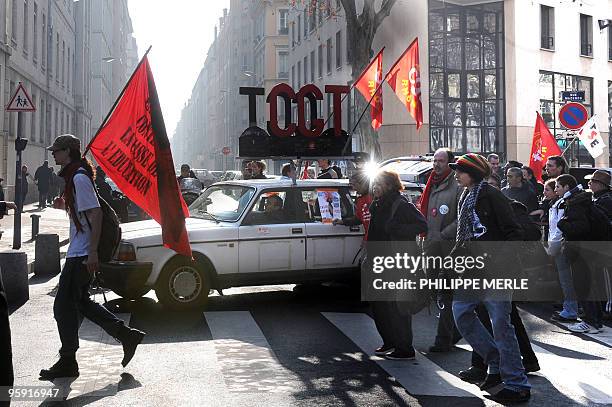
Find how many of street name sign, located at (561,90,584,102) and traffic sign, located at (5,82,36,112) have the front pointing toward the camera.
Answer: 2

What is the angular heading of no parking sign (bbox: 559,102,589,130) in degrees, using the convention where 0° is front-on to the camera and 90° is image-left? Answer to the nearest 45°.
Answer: approximately 0°

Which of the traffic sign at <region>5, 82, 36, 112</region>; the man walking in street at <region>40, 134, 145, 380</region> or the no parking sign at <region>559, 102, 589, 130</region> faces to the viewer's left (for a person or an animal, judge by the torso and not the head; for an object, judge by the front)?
the man walking in street

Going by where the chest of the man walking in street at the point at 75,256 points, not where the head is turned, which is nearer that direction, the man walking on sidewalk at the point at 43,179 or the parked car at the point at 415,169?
the man walking on sidewalk

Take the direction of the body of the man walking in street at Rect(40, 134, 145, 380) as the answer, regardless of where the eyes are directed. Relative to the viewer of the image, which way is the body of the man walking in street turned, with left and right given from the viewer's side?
facing to the left of the viewer

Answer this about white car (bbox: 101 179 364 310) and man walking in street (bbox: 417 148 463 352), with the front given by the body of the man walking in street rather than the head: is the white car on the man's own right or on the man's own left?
on the man's own right

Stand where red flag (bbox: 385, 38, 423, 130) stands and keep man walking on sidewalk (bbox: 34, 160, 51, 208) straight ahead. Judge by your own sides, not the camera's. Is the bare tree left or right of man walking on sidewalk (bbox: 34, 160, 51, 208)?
right
